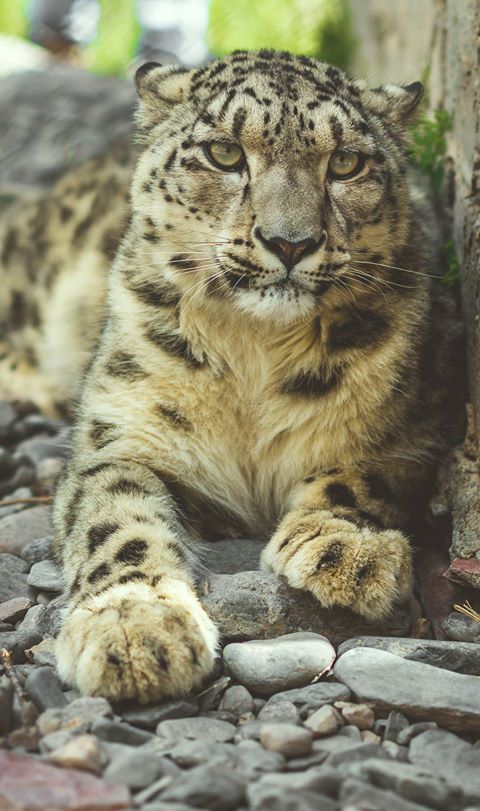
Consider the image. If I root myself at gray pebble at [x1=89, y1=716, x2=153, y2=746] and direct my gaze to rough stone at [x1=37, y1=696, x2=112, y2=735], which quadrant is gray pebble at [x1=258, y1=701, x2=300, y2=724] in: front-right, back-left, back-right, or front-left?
back-right

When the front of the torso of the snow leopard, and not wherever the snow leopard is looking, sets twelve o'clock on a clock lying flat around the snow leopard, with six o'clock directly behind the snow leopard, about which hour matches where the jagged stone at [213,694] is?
The jagged stone is roughly at 12 o'clock from the snow leopard.

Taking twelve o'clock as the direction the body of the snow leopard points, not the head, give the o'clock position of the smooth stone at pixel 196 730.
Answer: The smooth stone is roughly at 12 o'clock from the snow leopard.

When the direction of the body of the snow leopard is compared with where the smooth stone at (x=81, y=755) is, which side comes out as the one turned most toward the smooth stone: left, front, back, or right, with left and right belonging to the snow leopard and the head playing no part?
front

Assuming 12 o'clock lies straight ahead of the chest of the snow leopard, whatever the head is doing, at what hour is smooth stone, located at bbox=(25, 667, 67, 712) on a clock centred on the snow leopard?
The smooth stone is roughly at 1 o'clock from the snow leopard.

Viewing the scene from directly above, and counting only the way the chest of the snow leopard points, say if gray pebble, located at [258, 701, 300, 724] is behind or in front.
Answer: in front

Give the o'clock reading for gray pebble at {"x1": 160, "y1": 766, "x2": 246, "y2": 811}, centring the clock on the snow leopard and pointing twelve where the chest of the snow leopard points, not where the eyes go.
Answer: The gray pebble is roughly at 12 o'clock from the snow leopard.

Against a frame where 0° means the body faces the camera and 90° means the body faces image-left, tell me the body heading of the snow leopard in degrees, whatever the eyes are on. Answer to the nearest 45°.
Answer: approximately 0°

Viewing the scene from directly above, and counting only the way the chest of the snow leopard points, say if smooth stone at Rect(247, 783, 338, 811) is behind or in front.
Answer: in front

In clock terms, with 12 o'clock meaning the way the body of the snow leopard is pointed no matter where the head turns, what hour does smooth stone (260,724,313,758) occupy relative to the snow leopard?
The smooth stone is roughly at 12 o'clock from the snow leopard.

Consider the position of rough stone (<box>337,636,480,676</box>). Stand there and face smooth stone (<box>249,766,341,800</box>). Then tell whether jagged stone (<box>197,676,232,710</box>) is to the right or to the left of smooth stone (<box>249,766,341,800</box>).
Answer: right

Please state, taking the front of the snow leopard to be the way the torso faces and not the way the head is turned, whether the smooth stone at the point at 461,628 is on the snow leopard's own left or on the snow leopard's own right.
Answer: on the snow leopard's own left
